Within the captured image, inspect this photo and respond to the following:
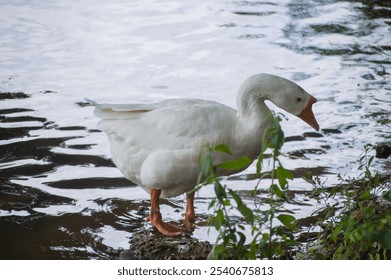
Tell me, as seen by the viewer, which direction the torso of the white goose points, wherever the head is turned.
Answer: to the viewer's right
